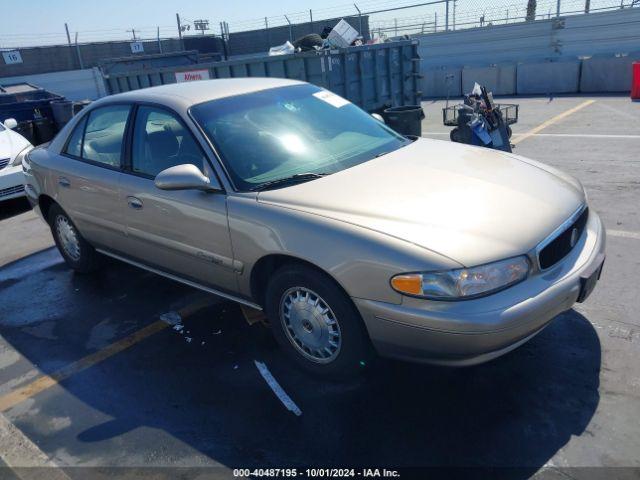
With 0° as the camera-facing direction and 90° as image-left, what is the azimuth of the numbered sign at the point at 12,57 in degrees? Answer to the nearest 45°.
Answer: approximately 0°

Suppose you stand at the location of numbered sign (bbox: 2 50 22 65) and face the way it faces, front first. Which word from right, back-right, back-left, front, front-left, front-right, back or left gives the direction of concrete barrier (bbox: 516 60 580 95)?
front-left

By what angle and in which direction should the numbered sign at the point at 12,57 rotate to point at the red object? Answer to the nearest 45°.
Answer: approximately 45° to its left

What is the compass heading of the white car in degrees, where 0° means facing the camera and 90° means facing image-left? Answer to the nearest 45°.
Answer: approximately 315°

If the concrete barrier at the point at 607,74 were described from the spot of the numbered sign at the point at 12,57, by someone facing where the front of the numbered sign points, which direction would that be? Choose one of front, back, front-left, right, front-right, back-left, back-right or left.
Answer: front-left

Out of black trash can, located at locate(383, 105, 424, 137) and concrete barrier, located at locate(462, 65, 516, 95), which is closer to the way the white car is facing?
the black trash can

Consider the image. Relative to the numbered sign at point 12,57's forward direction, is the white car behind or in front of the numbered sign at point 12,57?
in front
